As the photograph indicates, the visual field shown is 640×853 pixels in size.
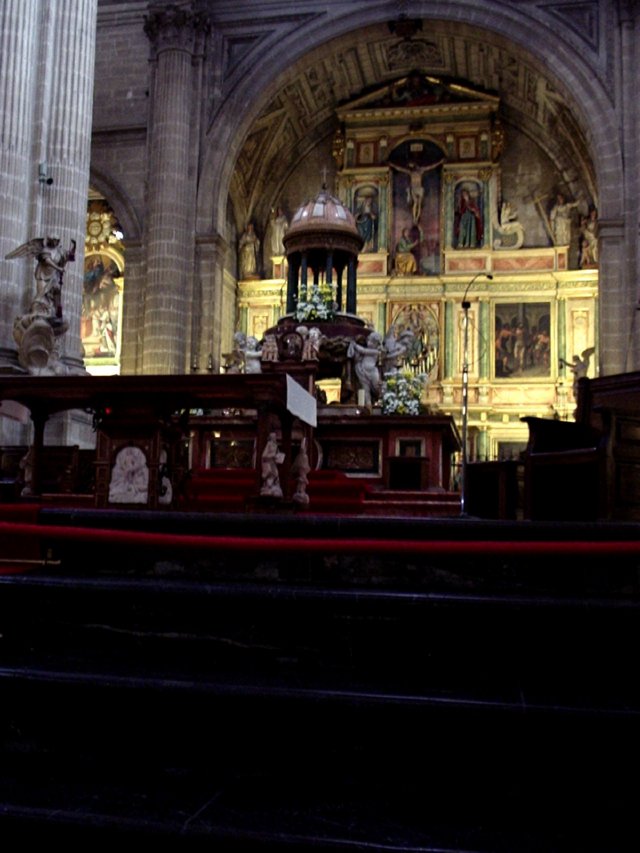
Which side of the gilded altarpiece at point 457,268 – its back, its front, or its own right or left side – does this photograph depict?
front

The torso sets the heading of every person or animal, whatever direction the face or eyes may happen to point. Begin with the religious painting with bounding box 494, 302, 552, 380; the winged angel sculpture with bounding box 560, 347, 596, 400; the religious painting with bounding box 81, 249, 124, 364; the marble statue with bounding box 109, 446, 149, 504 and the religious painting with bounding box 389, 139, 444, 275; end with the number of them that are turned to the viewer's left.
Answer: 1

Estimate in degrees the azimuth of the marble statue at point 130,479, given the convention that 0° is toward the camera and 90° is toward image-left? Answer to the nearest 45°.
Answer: approximately 0°

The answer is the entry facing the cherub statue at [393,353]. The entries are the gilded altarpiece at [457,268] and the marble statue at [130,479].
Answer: the gilded altarpiece

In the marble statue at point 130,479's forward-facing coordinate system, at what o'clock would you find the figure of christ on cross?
The figure of christ on cross is roughly at 7 o'clock from the marble statue.

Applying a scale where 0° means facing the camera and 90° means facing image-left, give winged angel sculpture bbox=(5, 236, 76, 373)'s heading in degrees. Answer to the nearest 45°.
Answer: approximately 315°

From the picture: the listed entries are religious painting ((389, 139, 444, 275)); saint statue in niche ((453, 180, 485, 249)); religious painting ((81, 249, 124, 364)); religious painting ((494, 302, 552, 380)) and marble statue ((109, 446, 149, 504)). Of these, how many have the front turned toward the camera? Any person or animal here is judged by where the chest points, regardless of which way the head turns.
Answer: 5

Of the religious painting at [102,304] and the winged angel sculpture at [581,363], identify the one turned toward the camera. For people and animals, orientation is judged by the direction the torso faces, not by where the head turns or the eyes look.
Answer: the religious painting

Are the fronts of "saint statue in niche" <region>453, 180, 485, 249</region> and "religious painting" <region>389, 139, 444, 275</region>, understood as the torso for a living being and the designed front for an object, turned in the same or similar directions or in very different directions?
same or similar directions

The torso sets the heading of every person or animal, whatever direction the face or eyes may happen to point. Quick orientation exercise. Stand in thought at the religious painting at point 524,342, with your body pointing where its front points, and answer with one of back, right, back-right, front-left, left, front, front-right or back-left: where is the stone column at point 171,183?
front-right

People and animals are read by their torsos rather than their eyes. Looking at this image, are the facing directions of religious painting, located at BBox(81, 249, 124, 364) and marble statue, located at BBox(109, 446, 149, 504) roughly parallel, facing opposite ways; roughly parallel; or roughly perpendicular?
roughly parallel

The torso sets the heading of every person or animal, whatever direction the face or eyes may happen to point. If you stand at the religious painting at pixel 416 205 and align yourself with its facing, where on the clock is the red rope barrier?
The red rope barrier is roughly at 12 o'clock from the religious painting.

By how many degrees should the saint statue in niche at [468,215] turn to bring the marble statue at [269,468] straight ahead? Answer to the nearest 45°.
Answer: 0° — it already faces it

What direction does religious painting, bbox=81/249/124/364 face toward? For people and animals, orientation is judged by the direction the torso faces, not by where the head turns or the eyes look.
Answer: toward the camera

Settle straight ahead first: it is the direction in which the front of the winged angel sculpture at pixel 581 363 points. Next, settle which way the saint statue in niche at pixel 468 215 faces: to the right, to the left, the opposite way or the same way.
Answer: to the left

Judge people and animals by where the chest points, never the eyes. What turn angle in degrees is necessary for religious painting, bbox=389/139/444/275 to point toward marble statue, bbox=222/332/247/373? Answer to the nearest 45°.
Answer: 0° — it already faces it
